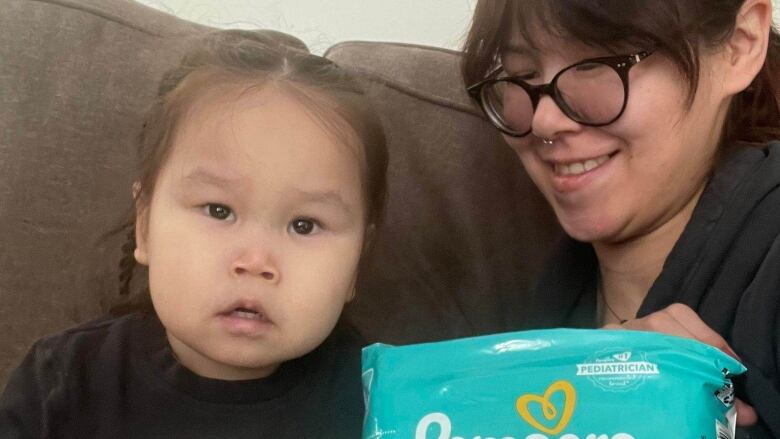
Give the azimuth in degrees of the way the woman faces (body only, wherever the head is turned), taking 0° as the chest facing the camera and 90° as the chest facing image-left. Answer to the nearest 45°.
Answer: approximately 45°

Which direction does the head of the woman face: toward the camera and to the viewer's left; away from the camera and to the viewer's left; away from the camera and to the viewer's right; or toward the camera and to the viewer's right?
toward the camera and to the viewer's left
